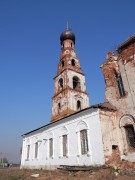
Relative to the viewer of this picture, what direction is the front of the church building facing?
facing away from the viewer and to the left of the viewer
